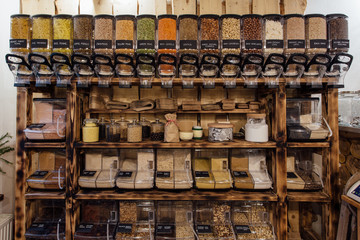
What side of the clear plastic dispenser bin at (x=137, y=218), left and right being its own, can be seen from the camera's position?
front

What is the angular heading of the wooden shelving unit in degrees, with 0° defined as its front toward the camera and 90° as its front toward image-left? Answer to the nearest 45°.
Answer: approximately 0°

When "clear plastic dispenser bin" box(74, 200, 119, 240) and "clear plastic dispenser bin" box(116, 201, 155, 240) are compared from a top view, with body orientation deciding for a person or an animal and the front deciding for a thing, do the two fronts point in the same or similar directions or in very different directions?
same or similar directions

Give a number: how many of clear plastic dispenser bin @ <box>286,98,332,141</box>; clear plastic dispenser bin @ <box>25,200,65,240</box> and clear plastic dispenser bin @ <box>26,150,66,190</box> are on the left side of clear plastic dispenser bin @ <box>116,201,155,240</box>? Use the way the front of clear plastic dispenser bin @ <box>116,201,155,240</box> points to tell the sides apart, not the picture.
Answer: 1

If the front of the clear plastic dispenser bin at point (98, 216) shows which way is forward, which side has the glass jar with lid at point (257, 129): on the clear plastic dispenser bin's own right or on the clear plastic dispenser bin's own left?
on the clear plastic dispenser bin's own left

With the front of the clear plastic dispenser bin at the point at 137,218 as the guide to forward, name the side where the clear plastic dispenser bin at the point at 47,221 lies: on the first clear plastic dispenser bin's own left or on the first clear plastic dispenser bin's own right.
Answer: on the first clear plastic dispenser bin's own right

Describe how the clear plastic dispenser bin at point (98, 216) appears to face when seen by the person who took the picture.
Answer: facing the viewer
